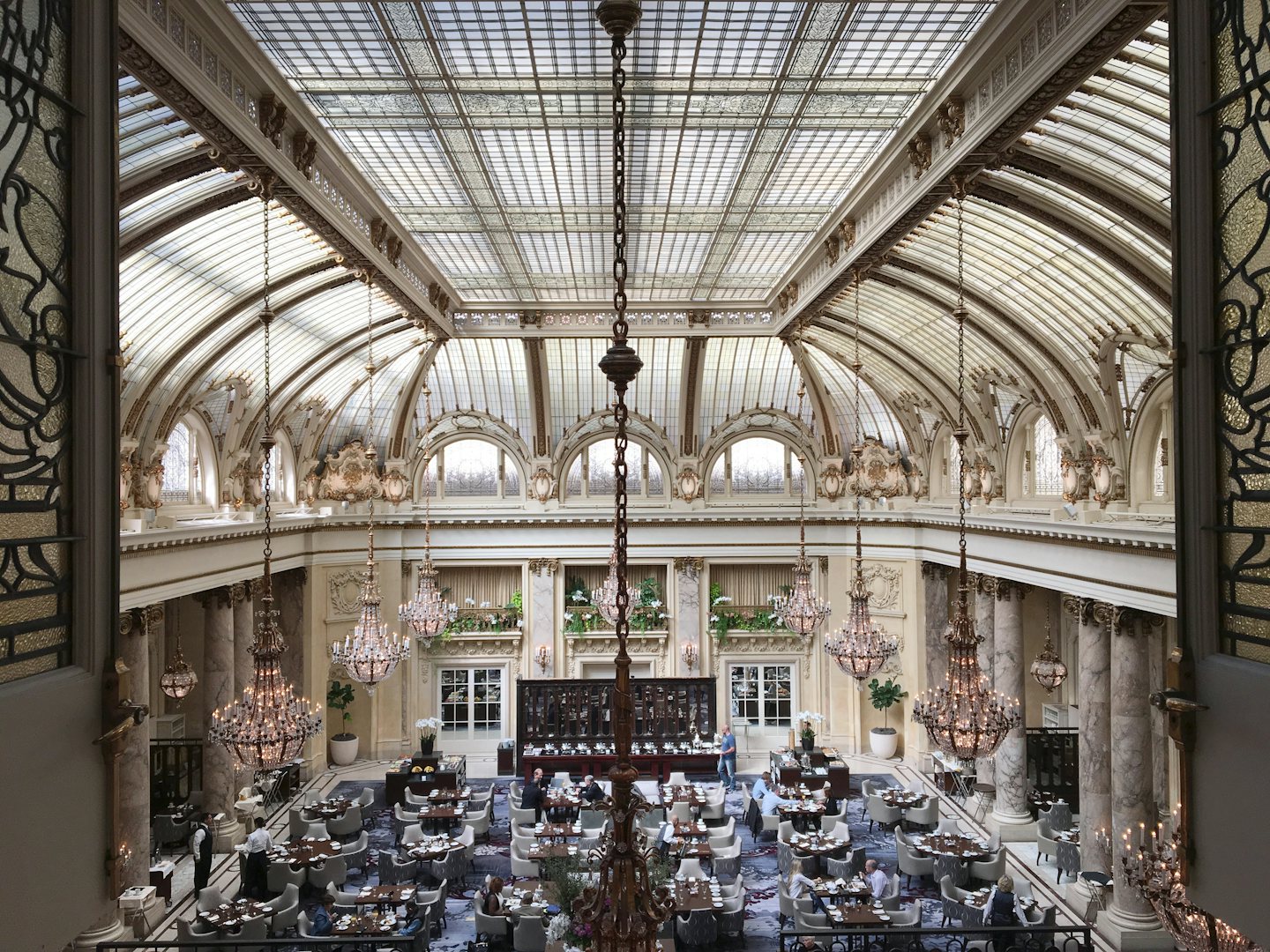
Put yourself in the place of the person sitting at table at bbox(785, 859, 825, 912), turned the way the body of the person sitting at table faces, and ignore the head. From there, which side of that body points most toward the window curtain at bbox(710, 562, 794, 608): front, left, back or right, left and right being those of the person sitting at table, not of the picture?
left

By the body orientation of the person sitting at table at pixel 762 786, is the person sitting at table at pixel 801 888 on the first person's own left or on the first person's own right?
on the first person's own right

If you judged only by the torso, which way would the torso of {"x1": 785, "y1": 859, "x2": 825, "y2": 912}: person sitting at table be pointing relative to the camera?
to the viewer's right

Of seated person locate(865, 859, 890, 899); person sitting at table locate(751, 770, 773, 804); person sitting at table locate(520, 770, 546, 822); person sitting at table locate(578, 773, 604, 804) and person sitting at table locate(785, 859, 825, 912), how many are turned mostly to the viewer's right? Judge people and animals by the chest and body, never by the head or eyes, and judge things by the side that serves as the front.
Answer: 3

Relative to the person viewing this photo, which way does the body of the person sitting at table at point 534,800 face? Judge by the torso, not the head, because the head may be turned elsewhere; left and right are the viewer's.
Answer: facing to the right of the viewer

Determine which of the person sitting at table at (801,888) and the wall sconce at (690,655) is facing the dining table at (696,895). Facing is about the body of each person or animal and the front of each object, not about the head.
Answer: the wall sconce

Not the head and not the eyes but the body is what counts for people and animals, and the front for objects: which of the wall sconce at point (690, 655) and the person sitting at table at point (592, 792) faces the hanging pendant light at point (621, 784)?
the wall sconce

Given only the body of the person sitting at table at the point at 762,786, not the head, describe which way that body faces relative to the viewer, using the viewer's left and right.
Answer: facing to the right of the viewer

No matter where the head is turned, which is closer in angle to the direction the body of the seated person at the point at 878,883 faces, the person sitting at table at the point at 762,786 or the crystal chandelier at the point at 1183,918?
the person sitting at table

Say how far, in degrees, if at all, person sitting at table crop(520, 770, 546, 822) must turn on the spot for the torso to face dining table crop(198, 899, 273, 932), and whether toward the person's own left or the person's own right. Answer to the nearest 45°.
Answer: approximately 135° to the person's own right

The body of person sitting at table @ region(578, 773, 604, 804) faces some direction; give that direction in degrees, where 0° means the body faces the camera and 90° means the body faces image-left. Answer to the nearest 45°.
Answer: approximately 90°

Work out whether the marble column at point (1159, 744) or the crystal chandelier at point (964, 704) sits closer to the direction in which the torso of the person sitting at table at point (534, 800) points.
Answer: the marble column

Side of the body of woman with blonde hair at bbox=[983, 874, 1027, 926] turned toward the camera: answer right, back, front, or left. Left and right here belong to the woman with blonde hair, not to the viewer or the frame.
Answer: back
